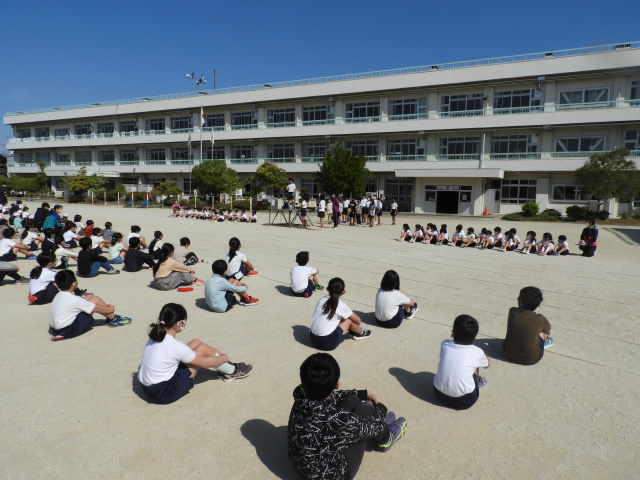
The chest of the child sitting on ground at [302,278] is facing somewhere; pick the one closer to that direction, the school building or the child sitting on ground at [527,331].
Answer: the school building

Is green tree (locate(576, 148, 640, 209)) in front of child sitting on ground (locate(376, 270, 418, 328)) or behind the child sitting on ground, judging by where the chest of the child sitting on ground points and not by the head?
in front

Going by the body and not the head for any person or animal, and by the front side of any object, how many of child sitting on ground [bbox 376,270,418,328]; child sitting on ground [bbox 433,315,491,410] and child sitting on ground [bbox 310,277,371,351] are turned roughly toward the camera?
0

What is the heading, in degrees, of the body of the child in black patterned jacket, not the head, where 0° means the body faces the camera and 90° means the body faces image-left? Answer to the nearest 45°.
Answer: approximately 225°

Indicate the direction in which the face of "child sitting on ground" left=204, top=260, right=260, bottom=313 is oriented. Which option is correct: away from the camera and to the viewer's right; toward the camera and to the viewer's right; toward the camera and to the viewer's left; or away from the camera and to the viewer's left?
away from the camera and to the viewer's right

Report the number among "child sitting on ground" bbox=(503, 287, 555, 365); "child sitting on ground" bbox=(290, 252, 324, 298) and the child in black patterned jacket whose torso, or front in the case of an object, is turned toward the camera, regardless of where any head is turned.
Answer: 0

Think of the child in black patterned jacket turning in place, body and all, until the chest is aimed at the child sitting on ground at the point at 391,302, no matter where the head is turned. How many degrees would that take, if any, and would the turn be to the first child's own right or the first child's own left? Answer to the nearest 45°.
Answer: approximately 45° to the first child's own left

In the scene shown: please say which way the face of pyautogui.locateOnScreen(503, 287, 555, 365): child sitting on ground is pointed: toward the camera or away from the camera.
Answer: away from the camera

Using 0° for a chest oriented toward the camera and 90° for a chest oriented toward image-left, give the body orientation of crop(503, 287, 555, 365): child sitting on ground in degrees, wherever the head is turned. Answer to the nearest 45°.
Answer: approximately 225°

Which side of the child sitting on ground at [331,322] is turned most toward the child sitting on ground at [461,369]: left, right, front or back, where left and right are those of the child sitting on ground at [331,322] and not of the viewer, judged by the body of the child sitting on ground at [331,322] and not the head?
right

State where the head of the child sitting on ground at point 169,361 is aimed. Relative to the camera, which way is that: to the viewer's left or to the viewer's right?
to the viewer's right

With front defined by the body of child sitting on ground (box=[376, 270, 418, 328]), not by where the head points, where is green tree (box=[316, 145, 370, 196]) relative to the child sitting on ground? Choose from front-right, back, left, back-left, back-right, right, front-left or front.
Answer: front-left
